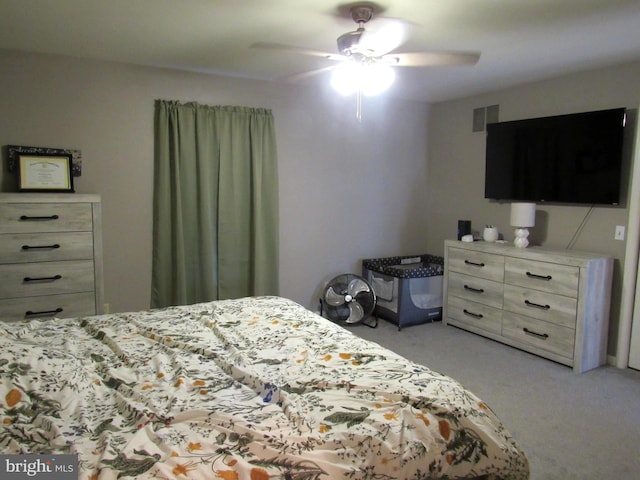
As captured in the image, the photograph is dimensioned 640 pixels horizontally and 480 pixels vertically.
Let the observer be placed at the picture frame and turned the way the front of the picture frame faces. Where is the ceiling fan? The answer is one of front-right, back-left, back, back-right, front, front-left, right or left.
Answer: front-left

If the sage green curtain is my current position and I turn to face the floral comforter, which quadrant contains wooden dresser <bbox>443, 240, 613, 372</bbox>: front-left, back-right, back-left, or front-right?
front-left

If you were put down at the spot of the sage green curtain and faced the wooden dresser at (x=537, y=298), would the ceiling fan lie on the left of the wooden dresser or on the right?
right

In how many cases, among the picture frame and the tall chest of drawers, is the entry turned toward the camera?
2

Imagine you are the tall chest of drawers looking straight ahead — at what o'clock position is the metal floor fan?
The metal floor fan is roughly at 9 o'clock from the tall chest of drawers.

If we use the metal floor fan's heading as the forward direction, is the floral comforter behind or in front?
in front

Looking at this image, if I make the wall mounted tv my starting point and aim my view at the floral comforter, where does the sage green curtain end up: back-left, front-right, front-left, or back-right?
front-right

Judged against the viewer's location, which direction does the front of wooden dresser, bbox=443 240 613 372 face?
facing the viewer and to the left of the viewer

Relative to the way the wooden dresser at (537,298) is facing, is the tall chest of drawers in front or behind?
in front

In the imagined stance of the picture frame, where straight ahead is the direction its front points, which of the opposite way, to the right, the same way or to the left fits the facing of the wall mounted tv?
to the right

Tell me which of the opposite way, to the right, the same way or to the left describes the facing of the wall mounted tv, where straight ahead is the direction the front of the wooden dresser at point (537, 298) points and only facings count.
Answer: the same way

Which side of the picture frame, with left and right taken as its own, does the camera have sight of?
front

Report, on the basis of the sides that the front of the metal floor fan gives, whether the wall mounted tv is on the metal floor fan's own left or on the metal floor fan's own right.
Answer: on the metal floor fan's own left

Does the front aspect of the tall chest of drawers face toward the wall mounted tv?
no

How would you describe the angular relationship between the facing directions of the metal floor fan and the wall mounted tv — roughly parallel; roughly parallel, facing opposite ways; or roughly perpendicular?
roughly perpendicular

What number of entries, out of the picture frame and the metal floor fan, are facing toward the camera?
2

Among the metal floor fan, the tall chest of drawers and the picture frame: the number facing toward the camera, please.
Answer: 3

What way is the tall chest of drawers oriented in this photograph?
toward the camera

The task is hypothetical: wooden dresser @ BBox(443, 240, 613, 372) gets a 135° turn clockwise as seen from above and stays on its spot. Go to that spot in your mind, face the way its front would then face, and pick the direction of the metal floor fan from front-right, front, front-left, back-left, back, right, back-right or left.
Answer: left

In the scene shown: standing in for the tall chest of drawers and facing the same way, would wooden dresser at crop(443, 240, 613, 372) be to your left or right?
on your left
